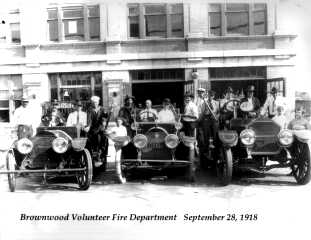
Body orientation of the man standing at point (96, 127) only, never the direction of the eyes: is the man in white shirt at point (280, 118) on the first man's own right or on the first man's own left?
on the first man's own left

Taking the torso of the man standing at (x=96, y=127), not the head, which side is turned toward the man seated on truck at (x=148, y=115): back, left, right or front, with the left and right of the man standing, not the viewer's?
left

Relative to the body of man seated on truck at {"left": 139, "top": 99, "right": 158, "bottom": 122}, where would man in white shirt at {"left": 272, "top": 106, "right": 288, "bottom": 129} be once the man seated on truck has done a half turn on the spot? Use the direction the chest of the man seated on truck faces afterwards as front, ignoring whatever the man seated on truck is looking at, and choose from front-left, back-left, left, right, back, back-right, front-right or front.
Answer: right

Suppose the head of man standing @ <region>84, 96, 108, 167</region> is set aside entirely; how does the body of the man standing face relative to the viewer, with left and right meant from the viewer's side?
facing the viewer

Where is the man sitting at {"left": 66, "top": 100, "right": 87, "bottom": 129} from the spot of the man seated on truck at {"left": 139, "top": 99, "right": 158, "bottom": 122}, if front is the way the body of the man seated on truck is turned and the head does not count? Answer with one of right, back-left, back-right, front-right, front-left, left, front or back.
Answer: right

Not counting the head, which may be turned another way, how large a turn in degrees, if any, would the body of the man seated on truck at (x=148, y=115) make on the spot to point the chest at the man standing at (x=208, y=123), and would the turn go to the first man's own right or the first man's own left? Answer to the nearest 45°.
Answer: approximately 90° to the first man's own left

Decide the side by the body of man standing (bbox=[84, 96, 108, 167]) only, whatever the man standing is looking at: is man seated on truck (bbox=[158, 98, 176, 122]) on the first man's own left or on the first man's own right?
on the first man's own left

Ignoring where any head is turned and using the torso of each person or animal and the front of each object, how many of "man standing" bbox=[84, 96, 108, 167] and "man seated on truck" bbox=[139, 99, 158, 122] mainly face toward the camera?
2

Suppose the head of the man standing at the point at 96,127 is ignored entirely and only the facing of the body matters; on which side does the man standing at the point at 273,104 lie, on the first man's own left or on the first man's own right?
on the first man's own left

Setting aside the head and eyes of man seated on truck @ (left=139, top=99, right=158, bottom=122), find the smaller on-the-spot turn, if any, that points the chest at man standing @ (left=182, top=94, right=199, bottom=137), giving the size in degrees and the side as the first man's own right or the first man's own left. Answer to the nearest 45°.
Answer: approximately 45° to the first man's own left

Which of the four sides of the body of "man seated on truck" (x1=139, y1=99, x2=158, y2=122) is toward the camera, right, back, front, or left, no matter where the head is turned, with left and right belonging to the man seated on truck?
front

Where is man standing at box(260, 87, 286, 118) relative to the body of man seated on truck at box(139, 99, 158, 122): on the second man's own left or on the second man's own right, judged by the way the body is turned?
on the second man's own left

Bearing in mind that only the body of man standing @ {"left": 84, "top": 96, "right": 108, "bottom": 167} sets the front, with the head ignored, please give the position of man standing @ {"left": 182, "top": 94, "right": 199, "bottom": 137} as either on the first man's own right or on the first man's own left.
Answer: on the first man's own left
